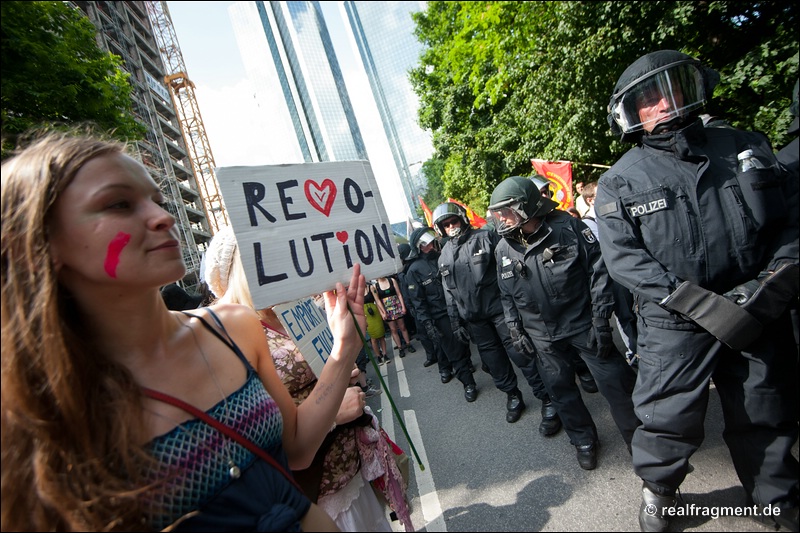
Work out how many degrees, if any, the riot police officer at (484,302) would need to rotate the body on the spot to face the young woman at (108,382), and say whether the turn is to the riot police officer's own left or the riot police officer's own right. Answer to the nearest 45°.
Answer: approximately 45° to the riot police officer's own left

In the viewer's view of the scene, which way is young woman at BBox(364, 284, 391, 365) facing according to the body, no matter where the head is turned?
toward the camera

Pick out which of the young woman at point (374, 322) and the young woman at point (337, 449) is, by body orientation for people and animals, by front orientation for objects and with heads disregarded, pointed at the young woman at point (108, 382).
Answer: the young woman at point (374, 322)

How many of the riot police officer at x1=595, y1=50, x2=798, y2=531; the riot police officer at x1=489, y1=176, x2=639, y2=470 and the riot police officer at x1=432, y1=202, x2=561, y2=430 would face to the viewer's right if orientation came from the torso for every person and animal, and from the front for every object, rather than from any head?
0

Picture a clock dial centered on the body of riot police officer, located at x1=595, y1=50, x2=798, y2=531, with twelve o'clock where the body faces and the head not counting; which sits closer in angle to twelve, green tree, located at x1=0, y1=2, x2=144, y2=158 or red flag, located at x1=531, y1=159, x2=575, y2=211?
the green tree

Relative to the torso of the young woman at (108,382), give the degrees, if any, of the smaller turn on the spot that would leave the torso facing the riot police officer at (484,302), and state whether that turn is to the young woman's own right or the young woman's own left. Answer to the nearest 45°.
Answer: approximately 90° to the young woman's own left

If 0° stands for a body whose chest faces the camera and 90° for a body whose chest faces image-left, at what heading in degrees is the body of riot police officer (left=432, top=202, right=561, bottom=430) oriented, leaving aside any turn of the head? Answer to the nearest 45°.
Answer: approximately 45°

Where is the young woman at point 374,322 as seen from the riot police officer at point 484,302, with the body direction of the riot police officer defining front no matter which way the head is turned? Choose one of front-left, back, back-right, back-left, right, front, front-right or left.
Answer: right

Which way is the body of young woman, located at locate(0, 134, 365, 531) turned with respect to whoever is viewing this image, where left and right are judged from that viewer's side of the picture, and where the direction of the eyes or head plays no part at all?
facing the viewer and to the right of the viewer

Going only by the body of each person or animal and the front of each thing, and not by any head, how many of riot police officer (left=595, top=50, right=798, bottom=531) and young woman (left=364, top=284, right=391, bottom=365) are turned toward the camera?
2

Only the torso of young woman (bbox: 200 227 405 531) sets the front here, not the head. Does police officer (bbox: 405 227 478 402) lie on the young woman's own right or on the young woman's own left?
on the young woman's own left
